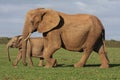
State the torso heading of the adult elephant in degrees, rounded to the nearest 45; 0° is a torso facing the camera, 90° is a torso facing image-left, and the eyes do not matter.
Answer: approximately 90°
